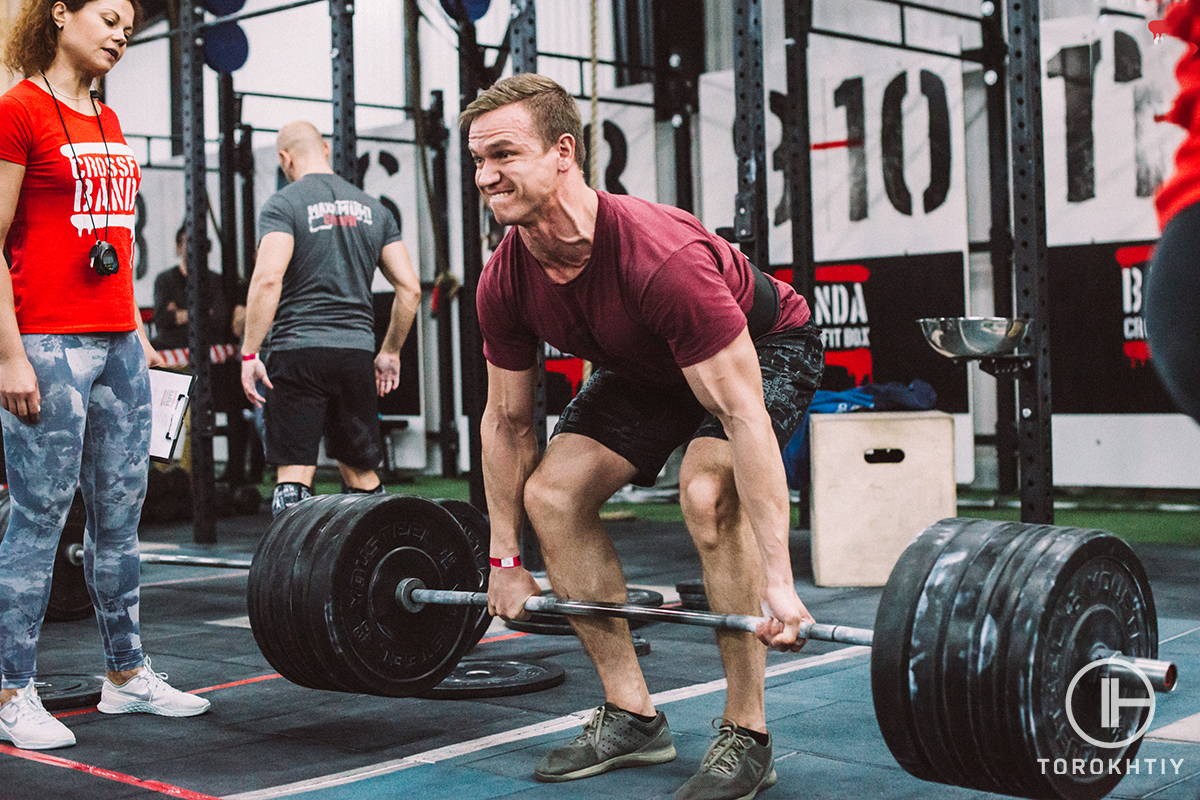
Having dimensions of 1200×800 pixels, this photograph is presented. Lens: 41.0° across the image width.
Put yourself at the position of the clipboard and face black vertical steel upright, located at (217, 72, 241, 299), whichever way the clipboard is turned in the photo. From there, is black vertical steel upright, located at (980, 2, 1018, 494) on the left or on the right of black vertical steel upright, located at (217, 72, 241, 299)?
right

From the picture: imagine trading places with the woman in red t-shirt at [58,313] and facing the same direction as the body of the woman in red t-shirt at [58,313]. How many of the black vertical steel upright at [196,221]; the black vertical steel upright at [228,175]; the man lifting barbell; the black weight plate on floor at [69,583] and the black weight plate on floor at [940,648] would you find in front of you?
2

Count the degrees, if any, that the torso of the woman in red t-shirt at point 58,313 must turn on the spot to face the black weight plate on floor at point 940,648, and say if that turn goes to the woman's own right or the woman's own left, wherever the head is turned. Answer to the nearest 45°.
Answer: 0° — they already face it

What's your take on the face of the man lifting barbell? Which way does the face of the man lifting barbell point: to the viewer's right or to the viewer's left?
to the viewer's left

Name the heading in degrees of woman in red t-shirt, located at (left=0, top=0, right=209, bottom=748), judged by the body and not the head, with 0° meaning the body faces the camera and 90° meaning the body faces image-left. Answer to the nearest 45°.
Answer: approximately 315°

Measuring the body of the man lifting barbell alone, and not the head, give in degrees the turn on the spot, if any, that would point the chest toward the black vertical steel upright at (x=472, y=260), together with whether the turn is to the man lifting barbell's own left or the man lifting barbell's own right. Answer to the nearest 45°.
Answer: approximately 135° to the man lifting barbell's own right

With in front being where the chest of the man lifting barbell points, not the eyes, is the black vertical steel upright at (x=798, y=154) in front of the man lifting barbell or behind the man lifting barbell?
behind

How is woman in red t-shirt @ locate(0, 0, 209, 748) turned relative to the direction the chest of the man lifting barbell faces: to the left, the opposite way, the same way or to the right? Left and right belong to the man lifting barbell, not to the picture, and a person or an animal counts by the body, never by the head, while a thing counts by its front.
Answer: to the left

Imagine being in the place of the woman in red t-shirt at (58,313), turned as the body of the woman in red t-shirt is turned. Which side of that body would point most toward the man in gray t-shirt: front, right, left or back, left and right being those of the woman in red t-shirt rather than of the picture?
left
